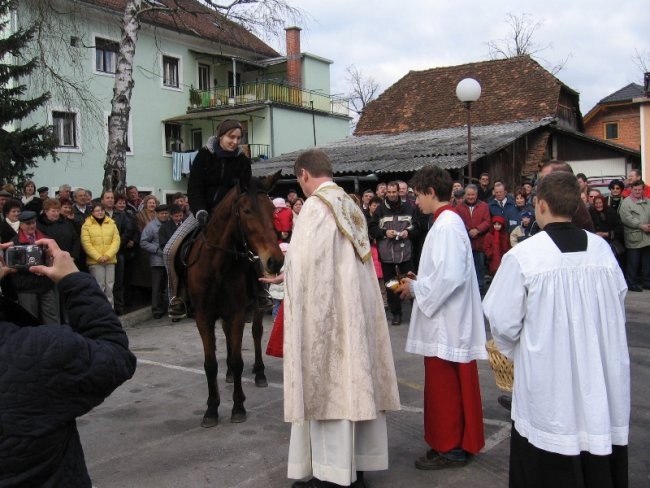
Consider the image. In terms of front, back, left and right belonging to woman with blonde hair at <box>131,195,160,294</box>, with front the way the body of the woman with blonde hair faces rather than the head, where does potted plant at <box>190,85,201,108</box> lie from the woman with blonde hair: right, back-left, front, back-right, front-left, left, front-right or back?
back-left

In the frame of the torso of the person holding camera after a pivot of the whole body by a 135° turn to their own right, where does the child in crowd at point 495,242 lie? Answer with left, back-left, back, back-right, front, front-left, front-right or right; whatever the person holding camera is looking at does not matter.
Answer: left

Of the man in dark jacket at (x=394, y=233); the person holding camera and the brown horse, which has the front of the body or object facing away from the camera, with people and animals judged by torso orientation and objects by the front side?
the person holding camera

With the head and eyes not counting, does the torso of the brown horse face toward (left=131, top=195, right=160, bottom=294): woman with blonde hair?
no

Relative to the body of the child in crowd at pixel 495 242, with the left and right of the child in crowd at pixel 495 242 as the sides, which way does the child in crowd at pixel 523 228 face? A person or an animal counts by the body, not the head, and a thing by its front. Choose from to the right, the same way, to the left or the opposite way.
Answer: the same way

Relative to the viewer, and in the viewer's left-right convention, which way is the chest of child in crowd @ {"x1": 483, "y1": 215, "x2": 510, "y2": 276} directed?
facing the viewer

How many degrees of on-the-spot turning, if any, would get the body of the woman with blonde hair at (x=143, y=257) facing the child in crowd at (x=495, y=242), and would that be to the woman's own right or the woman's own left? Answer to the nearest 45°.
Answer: approximately 45° to the woman's own left

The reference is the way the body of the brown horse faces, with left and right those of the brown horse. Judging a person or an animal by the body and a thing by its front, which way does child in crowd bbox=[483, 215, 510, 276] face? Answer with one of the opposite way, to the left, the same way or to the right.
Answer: the same way

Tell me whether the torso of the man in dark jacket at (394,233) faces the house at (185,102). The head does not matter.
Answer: no

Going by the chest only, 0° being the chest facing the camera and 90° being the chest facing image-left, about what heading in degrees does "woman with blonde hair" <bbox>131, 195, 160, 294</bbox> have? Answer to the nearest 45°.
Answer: approximately 315°

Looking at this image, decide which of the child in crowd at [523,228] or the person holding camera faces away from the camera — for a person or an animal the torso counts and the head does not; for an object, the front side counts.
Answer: the person holding camera

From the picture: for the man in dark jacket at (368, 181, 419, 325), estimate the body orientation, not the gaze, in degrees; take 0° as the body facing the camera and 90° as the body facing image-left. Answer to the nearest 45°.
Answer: approximately 0°

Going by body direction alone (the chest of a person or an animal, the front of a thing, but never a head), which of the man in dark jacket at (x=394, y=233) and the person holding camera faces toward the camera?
the man in dark jacket

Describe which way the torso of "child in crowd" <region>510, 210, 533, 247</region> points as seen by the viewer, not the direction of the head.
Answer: toward the camera

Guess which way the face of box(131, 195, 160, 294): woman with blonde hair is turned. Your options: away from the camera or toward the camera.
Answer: toward the camera

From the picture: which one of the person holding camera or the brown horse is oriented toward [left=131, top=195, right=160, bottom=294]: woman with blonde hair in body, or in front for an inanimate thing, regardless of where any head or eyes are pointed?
the person holding camera

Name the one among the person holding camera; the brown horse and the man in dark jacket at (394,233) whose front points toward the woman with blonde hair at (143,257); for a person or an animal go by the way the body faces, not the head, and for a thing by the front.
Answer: the person holding camera

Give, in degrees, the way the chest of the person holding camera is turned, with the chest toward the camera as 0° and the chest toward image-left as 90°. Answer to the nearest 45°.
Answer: approximately 180°
